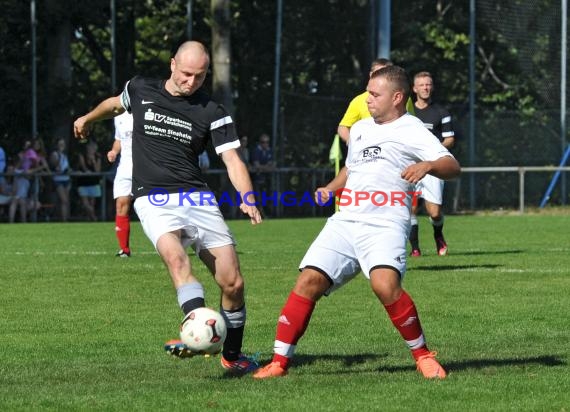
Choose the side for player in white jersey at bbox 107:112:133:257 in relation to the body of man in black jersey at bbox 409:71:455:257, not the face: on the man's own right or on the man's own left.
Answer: on the man's own right

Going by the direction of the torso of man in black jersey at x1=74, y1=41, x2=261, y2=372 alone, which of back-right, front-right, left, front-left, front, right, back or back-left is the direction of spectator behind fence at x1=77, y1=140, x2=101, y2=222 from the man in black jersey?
back

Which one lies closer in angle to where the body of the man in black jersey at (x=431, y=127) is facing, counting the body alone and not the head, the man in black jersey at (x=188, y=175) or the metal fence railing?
the man in black jersey

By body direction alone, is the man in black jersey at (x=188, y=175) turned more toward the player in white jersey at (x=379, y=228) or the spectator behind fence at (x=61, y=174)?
the player in white jersey

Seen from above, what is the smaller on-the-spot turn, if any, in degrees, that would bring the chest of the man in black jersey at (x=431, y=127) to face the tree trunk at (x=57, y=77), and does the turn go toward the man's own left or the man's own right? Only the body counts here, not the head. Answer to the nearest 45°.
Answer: approximately 135° to the man's own right

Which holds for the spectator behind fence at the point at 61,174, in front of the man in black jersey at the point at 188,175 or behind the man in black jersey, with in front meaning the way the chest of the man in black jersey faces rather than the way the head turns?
behind

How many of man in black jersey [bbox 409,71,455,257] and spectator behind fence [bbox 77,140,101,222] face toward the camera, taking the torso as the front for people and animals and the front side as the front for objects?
2

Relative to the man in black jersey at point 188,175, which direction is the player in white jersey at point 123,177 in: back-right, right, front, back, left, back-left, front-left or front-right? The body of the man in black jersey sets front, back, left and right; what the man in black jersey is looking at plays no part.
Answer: back

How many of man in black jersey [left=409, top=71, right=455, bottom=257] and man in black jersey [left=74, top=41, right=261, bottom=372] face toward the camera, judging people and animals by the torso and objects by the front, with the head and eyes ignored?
2

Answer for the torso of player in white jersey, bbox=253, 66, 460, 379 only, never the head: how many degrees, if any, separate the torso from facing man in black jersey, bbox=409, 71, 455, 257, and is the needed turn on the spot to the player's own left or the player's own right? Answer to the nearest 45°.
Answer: approximately 135° to the player's own right

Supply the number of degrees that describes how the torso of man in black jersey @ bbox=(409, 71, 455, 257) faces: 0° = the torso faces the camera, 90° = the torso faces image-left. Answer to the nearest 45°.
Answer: approximately 0°

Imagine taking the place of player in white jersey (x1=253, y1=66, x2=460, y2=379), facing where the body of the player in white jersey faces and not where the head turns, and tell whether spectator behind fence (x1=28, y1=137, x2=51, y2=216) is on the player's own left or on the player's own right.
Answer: on the player's own right
